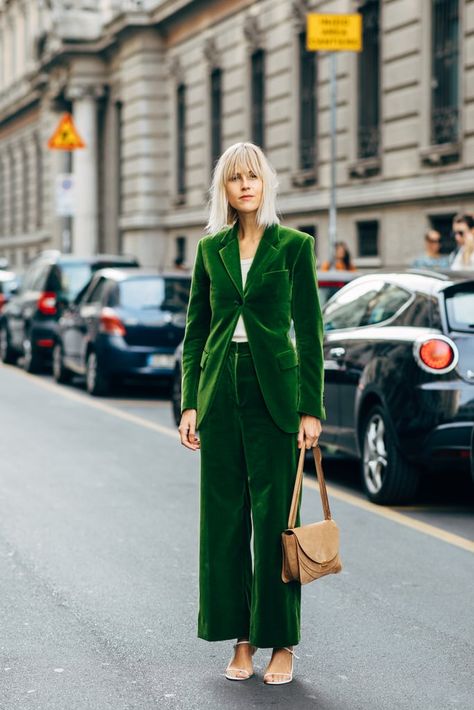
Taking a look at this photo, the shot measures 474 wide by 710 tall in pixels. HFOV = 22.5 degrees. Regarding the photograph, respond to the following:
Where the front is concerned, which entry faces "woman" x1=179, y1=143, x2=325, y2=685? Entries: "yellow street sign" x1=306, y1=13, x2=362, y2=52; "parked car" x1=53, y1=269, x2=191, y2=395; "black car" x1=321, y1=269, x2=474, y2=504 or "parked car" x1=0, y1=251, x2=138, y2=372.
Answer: the yellow street sign

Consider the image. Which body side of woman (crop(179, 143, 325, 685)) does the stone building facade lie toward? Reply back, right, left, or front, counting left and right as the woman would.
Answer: back

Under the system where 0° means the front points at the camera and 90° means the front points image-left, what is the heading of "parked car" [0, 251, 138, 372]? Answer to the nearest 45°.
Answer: approximately 135°

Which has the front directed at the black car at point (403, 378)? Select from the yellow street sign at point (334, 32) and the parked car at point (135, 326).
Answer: the yellow street sign

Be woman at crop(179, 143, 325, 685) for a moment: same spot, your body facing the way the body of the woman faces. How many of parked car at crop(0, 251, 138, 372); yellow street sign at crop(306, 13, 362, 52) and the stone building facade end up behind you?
3

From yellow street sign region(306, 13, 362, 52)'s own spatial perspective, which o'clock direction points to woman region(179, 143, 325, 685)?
The woman is roughly at 12 o'clock from the yellow street sign.

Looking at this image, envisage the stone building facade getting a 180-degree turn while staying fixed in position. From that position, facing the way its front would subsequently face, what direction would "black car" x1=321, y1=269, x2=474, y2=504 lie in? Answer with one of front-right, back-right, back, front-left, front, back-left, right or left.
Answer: back-right

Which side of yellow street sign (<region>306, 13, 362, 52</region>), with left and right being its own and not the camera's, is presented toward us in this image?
front

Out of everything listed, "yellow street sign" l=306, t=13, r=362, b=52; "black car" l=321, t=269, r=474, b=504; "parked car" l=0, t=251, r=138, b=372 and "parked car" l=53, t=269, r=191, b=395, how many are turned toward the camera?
1

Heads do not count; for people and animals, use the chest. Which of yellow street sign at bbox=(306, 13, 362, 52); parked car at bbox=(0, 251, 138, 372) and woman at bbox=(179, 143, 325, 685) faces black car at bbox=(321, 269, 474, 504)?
the yellow street sign

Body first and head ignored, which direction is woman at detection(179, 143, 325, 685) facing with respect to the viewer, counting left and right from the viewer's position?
facing the viewer

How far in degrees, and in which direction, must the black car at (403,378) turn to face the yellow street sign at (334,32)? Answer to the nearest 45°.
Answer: approximately 45° to its right

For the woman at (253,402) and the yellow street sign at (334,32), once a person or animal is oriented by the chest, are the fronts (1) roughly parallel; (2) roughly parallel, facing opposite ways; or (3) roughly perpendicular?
roughly parallel

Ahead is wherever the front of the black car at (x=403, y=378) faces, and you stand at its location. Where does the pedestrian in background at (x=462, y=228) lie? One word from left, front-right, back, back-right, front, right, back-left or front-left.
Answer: front-right

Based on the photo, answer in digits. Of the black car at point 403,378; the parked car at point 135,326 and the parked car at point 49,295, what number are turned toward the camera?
0

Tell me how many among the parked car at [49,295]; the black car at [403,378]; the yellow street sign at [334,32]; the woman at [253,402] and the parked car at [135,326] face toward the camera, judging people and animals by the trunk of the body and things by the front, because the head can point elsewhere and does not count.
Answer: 2
